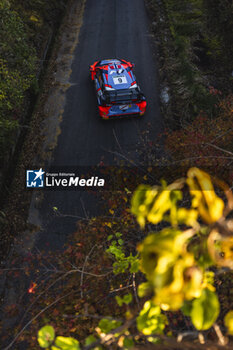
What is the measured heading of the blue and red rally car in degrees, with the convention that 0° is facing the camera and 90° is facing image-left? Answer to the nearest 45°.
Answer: approximately 180°
